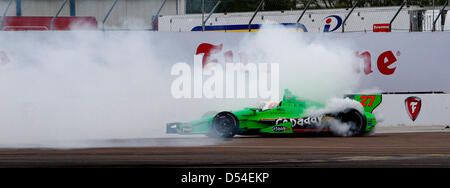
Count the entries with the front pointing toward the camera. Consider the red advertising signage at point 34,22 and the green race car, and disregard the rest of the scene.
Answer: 1

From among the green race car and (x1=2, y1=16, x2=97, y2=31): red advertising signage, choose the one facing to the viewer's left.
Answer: the green race car

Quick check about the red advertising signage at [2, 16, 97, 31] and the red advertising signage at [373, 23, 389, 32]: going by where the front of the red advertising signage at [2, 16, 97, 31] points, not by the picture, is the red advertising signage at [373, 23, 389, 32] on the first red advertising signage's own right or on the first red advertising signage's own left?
on the first red advertising signage's own left

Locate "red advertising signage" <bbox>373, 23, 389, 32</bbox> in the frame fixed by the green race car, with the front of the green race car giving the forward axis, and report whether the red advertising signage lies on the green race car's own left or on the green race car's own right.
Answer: on the green race car's own right

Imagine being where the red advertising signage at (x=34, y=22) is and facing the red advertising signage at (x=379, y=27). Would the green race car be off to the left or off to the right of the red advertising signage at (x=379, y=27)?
right

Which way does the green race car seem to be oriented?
to the viewer's left

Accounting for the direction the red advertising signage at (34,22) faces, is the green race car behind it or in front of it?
in front

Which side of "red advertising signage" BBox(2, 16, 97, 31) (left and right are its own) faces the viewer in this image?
front
